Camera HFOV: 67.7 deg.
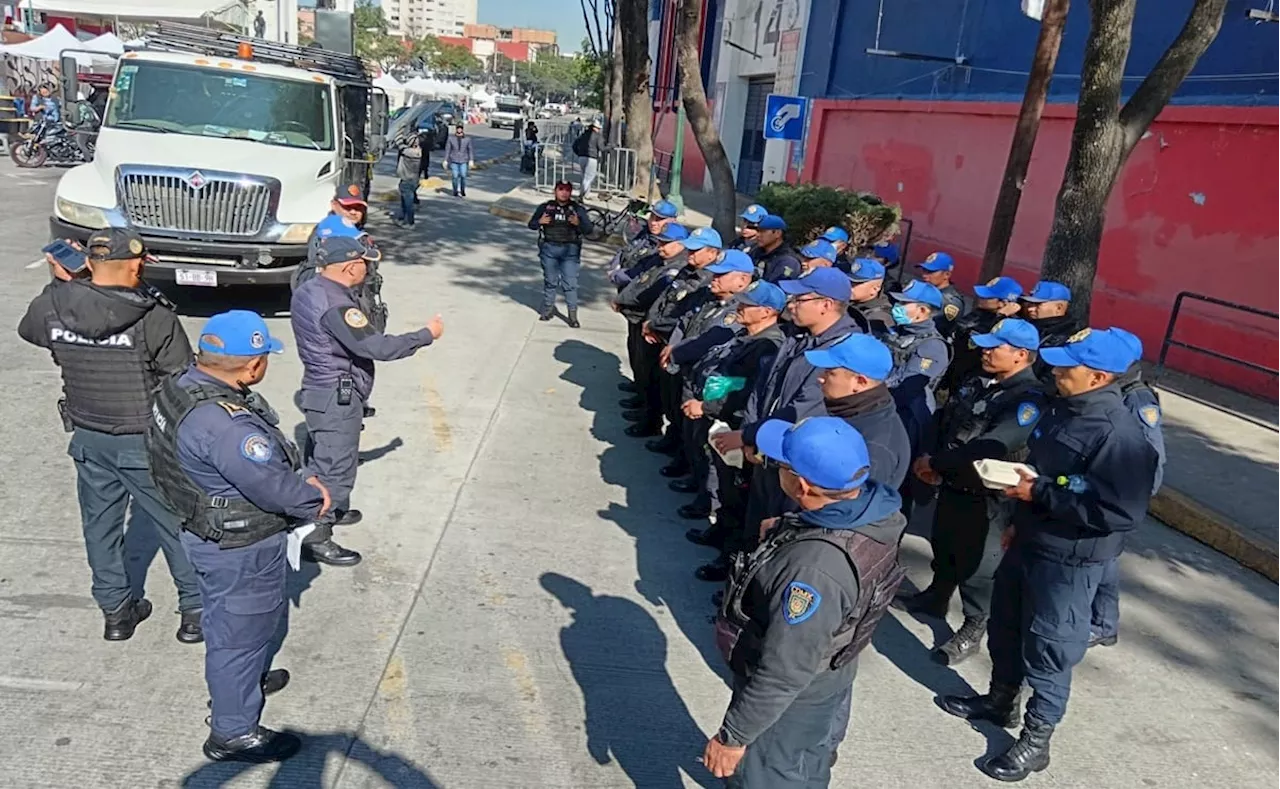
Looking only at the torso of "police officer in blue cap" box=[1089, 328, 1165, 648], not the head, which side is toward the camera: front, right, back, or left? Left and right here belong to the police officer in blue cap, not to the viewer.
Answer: left

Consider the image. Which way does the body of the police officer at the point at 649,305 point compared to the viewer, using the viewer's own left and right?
facing to the left of the viewer

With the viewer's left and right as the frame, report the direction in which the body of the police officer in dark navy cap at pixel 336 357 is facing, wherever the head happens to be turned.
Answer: facing to the right of the viewer

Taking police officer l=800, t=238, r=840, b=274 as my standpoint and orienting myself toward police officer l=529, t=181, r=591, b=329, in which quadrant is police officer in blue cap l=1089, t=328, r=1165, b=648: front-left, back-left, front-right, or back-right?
back-left

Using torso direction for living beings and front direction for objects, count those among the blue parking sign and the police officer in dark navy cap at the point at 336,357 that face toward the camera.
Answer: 1

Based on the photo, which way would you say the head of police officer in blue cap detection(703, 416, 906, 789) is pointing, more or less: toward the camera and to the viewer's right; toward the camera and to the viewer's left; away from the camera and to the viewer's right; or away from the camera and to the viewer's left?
away from the camera and to the viewer's left

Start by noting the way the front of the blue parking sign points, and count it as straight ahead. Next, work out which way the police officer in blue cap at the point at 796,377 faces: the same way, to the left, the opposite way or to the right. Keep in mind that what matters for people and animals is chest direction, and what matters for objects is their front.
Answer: to the right

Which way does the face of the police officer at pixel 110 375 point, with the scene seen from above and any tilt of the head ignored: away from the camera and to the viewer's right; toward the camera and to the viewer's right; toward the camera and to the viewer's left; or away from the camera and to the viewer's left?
away from the camera and to the viewer's right

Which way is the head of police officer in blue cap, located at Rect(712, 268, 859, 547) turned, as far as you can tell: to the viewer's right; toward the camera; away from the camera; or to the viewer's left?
to the viewer's left

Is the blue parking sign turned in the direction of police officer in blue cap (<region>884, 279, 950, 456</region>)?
yes

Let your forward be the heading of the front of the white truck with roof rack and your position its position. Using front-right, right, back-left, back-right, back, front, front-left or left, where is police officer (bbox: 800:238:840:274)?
front-left

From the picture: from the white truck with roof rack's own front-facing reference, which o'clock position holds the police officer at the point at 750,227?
The police officer is roughly at 10 o'clock from the white truck with roof rack.

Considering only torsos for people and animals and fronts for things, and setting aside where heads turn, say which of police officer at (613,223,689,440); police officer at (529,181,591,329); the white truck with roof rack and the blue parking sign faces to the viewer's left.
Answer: police officer at (613,223,689,440)

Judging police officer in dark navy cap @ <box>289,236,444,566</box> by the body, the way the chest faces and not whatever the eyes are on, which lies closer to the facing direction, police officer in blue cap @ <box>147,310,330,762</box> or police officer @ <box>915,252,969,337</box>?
the police officer

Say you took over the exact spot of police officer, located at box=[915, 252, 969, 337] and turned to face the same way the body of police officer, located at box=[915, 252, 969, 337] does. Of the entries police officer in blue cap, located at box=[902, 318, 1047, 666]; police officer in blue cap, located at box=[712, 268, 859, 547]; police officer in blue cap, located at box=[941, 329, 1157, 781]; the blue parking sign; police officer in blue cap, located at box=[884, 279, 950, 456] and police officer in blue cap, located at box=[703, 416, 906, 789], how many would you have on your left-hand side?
5

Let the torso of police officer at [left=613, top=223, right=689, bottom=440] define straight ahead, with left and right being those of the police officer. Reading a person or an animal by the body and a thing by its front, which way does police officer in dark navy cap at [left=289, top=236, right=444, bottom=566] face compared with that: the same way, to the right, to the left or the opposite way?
the opposite way
